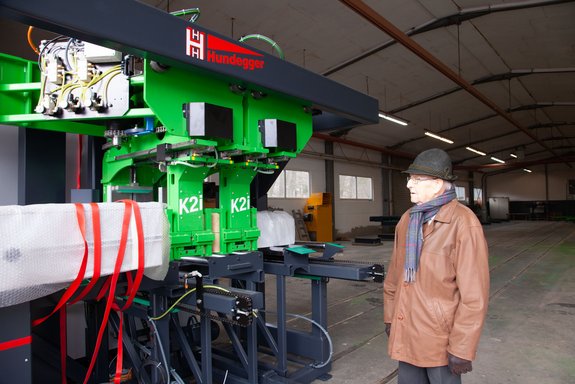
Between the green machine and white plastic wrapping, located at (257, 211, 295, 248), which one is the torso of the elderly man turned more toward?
the green machine

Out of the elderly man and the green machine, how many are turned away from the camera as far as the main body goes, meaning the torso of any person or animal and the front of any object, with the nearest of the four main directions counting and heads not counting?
0

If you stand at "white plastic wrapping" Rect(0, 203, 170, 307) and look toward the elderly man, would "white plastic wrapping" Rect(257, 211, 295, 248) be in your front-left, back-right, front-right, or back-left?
front-left

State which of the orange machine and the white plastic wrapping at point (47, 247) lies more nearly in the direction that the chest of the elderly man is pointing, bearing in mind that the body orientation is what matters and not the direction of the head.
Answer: the white plastic wrapping

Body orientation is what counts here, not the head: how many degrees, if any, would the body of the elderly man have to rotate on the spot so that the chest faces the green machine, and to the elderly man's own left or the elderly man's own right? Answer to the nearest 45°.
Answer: approximately 45° to the elderly man's own right

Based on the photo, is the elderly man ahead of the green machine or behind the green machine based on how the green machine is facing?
ahead

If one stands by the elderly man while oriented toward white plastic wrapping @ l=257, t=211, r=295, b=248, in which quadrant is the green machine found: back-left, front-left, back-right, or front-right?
front-left

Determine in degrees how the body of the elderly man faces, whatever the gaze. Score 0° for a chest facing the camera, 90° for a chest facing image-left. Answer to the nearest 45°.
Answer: approximately 45°

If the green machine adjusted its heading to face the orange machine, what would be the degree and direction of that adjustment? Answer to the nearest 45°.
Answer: approximately 90° to its left

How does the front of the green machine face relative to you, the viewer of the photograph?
facing the viewer and to the right of the viewer

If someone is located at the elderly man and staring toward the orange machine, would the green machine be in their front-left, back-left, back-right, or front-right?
front-left

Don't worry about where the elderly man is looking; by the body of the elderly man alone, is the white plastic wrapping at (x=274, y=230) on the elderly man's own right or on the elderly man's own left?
on the elderly man's own right

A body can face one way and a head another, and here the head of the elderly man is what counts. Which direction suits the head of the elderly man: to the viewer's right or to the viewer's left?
to the viewer's left
